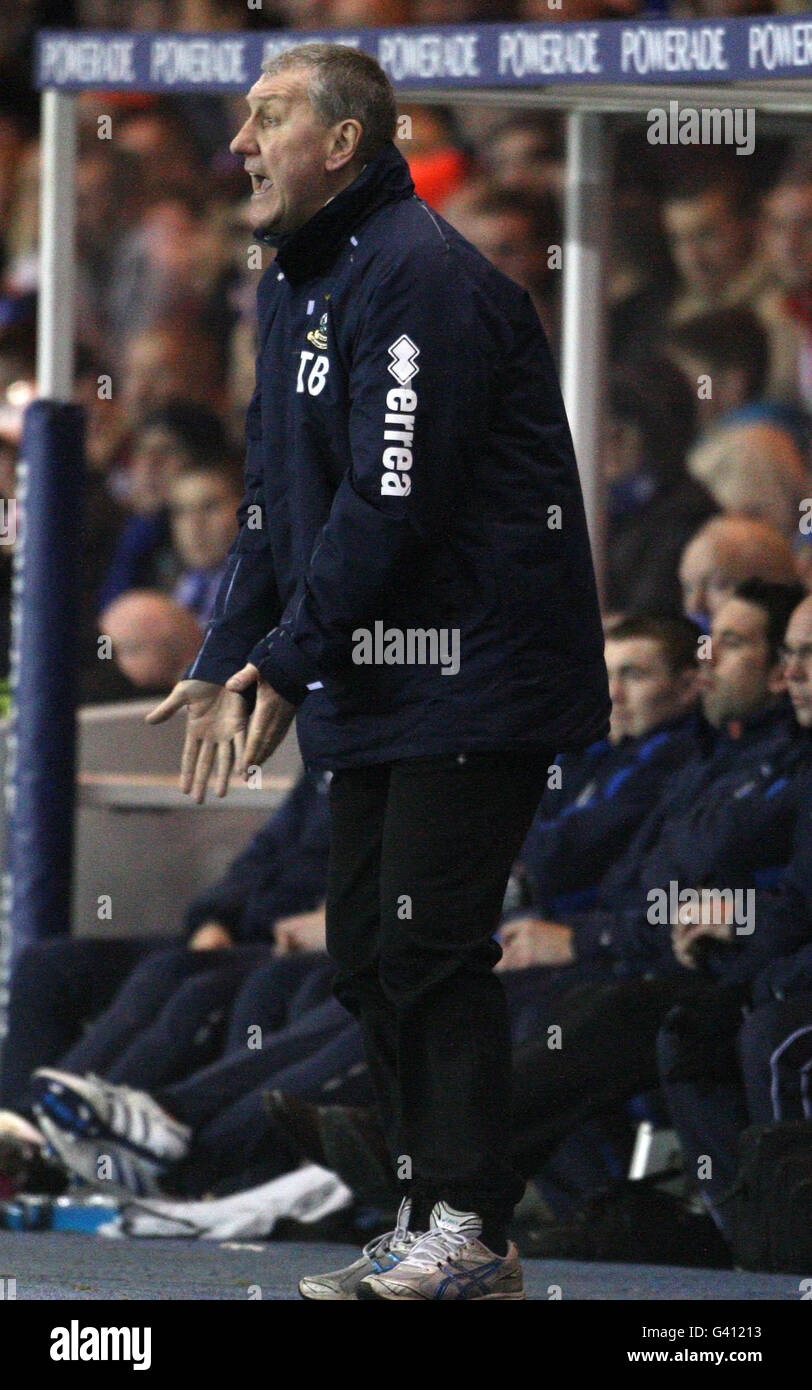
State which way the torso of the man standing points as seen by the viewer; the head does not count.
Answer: to the viewer's left

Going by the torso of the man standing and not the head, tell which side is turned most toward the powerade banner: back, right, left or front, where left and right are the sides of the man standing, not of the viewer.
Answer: right

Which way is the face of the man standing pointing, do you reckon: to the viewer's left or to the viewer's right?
to the viewer's left

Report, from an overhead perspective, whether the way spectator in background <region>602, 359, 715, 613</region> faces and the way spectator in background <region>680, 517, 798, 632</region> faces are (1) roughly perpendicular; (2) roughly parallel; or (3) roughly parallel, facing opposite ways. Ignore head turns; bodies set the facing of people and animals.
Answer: roughly parallel

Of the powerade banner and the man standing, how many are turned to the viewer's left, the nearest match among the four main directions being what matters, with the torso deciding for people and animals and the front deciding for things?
1

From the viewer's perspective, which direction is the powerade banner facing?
toward the camera

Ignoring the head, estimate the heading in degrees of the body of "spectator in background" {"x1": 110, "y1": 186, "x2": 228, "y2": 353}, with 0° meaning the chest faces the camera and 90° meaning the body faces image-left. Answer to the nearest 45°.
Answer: approximately 45°

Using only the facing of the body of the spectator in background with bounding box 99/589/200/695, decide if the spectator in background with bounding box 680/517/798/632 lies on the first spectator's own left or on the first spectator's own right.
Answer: on the first spectator's own left

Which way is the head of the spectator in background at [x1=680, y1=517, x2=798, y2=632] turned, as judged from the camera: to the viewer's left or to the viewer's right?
to the viewer's left

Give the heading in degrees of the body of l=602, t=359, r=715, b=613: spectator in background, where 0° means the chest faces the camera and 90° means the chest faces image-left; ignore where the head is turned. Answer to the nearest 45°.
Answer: approximately 45°

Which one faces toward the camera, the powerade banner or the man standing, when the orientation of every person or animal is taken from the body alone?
the powerade banner

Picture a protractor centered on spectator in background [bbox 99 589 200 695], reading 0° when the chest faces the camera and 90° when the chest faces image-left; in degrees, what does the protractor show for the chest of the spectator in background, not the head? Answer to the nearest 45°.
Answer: approximately 45°
